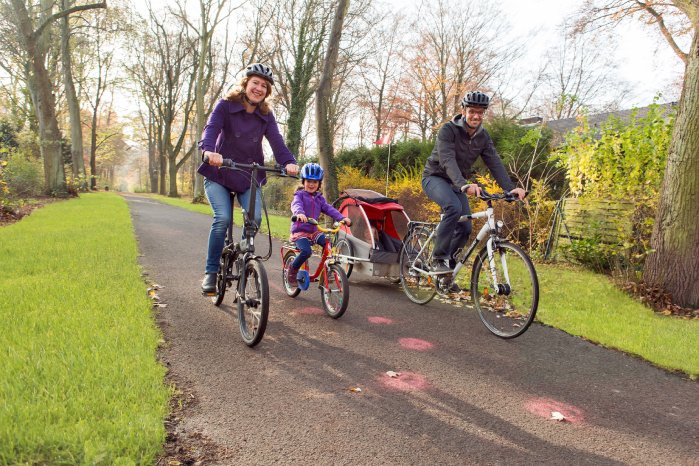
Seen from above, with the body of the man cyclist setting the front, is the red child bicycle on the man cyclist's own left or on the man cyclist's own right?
on the man cyclist's own right

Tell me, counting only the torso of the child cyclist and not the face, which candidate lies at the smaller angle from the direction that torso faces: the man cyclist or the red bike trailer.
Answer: the man cyclist

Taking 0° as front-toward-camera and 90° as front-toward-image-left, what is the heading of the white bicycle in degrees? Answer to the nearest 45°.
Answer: approximately 315°

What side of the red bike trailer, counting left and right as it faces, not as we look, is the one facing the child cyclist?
right

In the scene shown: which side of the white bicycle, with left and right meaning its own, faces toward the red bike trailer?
back

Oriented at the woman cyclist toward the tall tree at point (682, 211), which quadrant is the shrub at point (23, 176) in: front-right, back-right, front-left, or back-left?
back-left
